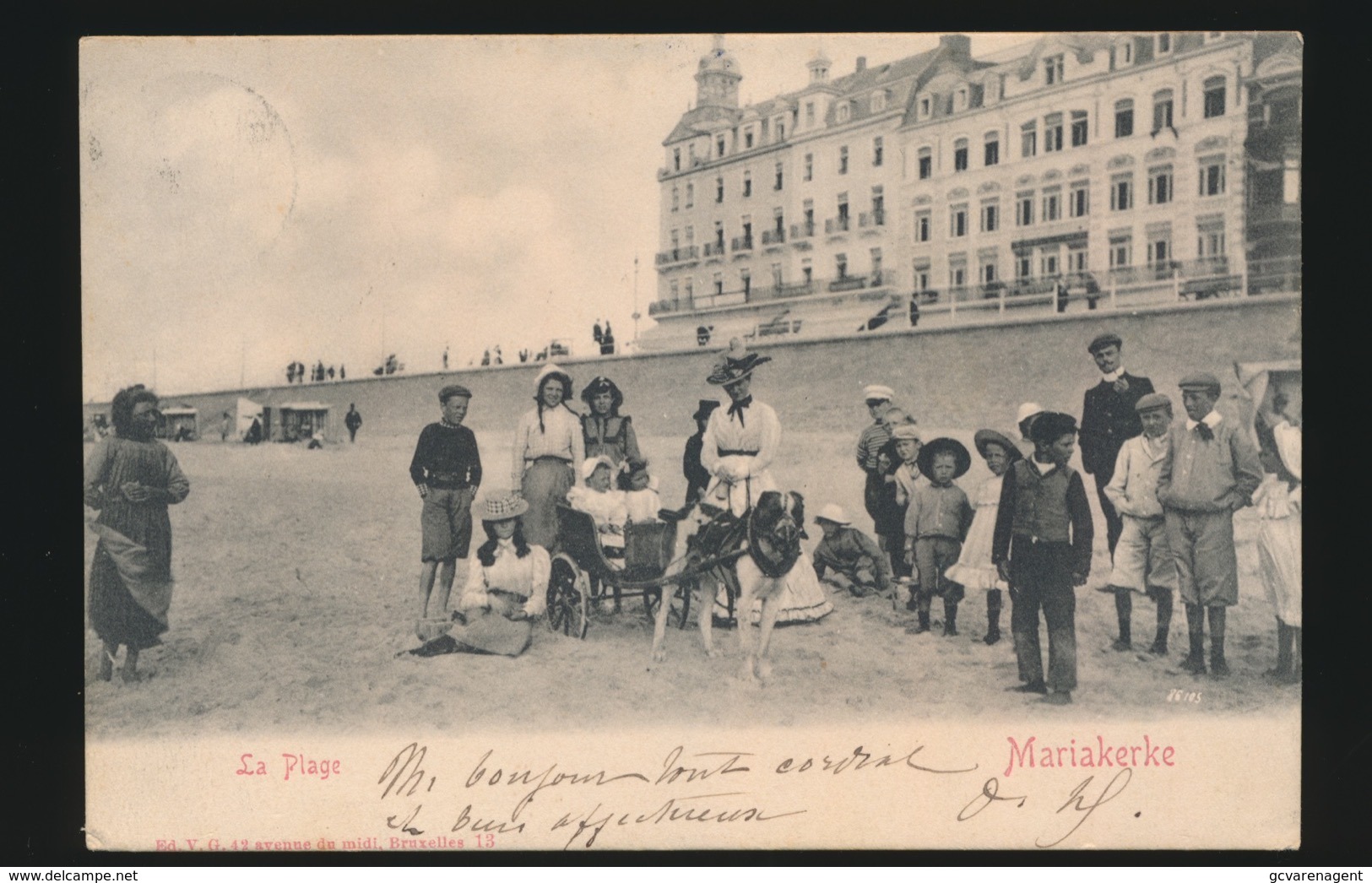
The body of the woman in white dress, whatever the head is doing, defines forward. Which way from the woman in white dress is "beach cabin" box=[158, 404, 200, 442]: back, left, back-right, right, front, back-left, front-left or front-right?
right

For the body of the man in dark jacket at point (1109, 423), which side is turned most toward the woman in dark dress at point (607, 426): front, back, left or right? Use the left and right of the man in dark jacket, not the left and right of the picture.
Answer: right

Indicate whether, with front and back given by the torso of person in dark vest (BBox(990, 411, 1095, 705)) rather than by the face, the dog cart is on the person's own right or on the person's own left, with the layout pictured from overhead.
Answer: on the person's own right

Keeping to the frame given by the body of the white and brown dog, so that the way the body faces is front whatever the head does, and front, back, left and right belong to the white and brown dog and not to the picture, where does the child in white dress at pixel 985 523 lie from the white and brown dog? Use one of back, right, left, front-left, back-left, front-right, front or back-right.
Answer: front-left

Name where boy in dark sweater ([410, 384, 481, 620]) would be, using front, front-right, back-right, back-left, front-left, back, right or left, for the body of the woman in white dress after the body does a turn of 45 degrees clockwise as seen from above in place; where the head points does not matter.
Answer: front-right

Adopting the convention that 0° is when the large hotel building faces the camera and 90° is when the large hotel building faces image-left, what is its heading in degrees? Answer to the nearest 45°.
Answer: approximately 45°

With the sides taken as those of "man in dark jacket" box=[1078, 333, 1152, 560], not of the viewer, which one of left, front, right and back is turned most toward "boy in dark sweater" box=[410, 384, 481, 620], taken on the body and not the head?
right

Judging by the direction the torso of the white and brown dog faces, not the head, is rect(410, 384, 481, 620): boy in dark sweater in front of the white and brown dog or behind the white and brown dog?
behind
